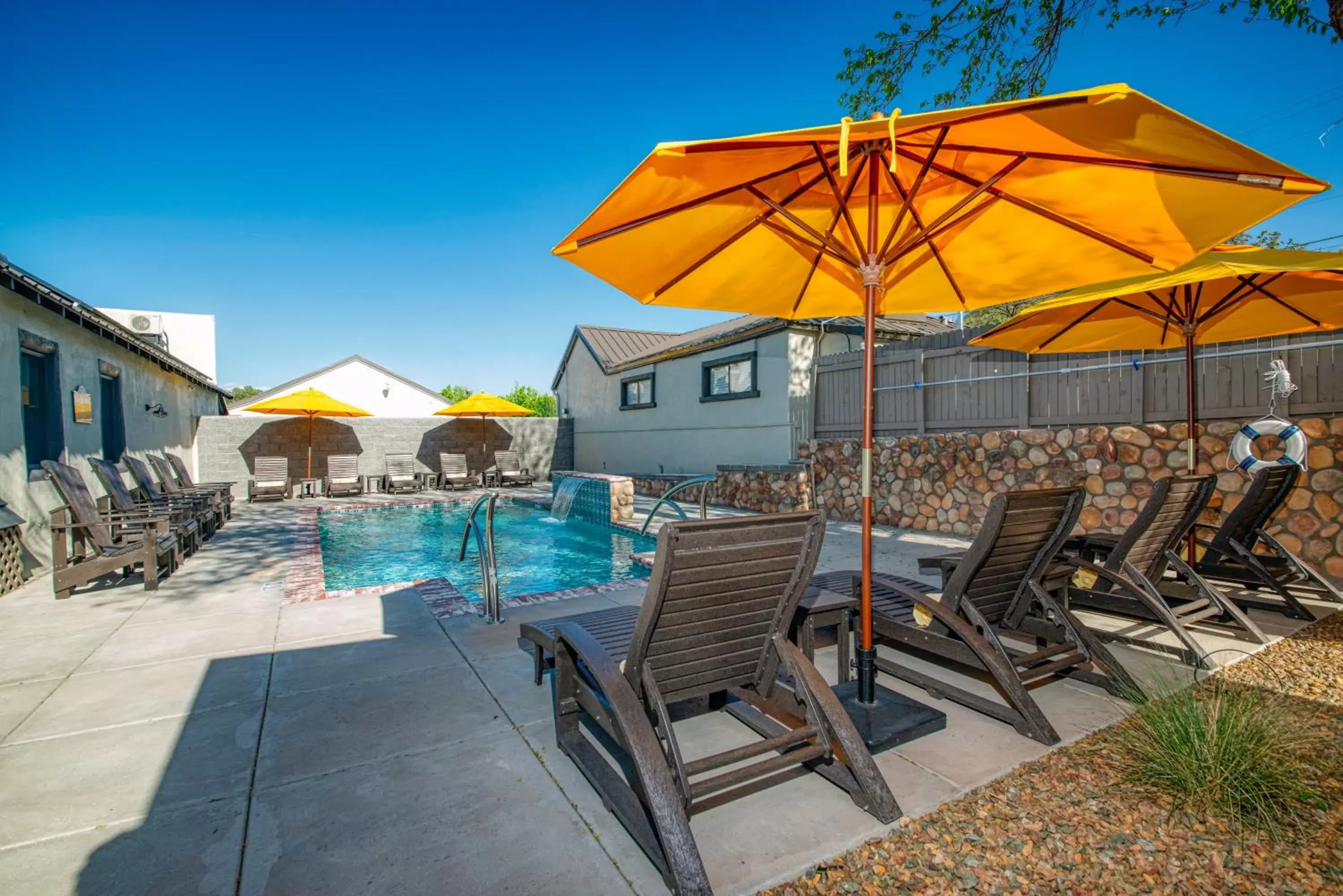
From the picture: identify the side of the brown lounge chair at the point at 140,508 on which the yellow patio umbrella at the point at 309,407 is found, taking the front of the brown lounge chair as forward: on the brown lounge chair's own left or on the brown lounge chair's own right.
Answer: on the brown lounge chair's own left

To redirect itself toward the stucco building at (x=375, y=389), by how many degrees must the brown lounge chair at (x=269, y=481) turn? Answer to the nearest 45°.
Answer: approximately 180°

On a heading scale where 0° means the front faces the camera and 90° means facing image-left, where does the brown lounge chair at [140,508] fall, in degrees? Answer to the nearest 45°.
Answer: approximately 315°

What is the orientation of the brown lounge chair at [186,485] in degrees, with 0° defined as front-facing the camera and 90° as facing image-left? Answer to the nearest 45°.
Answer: approximately 270°

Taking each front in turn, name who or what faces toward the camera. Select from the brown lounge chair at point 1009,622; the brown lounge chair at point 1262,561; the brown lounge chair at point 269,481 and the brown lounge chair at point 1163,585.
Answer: the brown lounge chair at point 269,481

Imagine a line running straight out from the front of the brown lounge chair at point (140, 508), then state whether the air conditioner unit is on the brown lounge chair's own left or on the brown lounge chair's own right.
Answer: on the brown lounge chair's own left

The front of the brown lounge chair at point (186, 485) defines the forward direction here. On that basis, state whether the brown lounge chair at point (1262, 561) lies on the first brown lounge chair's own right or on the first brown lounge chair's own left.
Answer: on the first brown lounge chair's own right
